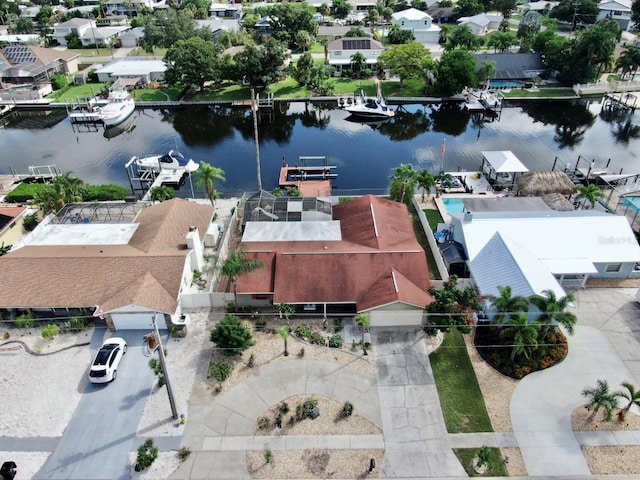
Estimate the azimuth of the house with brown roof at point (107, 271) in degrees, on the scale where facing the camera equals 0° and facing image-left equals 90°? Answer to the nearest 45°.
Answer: approximately 0°

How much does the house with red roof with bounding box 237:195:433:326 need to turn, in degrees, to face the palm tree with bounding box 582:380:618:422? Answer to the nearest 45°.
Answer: approximately 45° to its left

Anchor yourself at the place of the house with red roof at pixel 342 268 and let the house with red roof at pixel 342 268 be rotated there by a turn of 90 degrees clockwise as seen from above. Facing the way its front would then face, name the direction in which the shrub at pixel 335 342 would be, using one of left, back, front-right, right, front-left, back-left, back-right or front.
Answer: left

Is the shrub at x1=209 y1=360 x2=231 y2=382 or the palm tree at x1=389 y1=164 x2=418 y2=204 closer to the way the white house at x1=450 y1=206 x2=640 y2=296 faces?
the shrub

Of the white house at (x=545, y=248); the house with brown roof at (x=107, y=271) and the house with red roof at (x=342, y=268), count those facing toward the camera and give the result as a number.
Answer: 3

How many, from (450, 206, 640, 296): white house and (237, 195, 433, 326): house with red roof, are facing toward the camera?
2

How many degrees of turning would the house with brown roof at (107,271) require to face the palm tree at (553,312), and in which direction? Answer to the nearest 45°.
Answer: approximately 45° to its left

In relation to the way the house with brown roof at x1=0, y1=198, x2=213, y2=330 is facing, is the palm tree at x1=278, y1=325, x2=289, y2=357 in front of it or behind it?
in front

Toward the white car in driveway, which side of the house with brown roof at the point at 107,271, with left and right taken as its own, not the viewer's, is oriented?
front

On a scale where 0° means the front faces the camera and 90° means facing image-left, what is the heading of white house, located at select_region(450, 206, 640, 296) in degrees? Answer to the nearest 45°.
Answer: approximately 0°

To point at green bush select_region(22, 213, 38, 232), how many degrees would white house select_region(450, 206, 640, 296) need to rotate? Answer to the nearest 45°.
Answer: approximately 90° to its right

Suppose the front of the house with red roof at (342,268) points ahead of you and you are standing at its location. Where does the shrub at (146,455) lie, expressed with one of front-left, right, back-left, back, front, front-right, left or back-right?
front-right

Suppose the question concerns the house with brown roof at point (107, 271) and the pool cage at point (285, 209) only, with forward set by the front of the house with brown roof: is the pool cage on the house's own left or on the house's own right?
on the house's own left
